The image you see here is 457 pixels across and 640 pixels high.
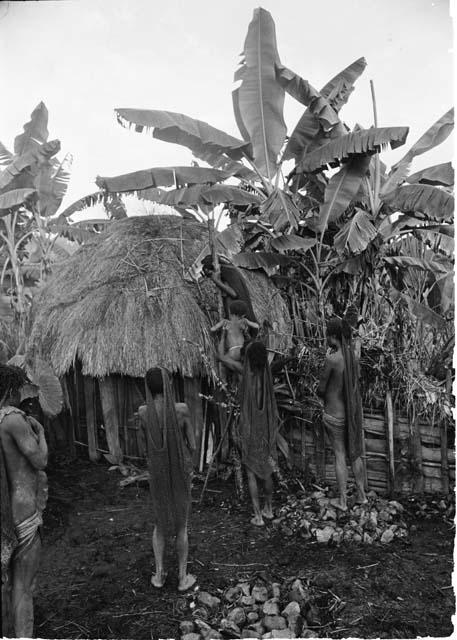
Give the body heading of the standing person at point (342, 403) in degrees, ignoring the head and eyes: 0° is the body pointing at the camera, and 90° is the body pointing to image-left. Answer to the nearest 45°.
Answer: approximately 135°

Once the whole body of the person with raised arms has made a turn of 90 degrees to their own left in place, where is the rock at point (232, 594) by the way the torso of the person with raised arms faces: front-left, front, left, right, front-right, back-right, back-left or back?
left

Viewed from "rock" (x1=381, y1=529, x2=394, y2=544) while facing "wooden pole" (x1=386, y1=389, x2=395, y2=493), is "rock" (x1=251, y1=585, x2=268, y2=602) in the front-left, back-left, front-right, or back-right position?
back-left

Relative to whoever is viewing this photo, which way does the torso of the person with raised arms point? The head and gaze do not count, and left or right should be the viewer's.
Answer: facing away from the viewer

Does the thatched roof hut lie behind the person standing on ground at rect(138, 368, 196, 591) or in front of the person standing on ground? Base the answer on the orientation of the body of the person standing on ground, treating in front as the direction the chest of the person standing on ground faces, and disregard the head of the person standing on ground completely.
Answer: in front

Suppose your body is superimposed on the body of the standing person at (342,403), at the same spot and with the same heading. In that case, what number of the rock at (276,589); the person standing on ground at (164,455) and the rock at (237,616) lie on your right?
0

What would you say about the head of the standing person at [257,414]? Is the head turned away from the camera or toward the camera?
away from the camera

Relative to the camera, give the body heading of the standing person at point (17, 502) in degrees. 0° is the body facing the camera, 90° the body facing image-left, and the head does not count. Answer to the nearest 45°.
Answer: approximately 270°

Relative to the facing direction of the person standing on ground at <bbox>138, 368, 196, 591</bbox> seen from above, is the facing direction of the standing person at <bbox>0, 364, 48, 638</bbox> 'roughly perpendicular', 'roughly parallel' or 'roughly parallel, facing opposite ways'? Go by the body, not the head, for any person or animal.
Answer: roughly perpendicular

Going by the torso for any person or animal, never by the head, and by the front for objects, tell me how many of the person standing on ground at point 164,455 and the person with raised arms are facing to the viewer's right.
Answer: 0

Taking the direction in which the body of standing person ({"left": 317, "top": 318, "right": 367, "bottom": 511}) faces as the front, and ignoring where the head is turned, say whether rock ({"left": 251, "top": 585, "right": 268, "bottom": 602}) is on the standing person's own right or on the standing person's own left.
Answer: on the standing person's own left

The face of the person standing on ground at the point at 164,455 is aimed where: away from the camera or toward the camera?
away from the camera

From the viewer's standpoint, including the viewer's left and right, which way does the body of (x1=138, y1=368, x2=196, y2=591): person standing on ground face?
facing away from the viewer
